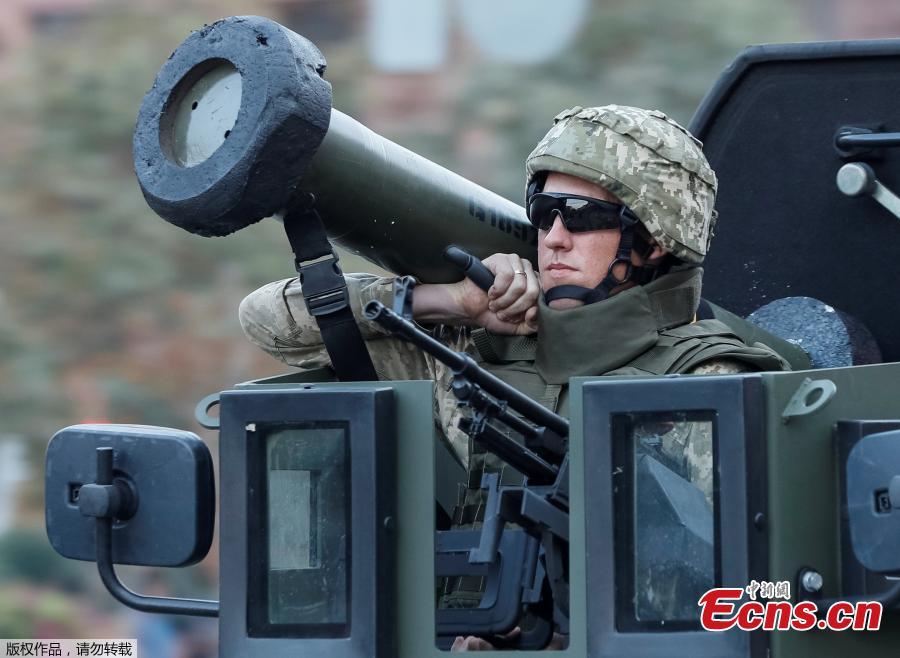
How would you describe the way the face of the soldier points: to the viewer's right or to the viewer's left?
to the viewer's left

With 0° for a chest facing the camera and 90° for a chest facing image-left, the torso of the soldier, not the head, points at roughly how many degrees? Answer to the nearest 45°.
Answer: approximately 45°

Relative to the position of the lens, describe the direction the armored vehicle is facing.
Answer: facing the viewer and to the left of the viewer

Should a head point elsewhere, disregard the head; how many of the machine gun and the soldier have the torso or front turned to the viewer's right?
0
